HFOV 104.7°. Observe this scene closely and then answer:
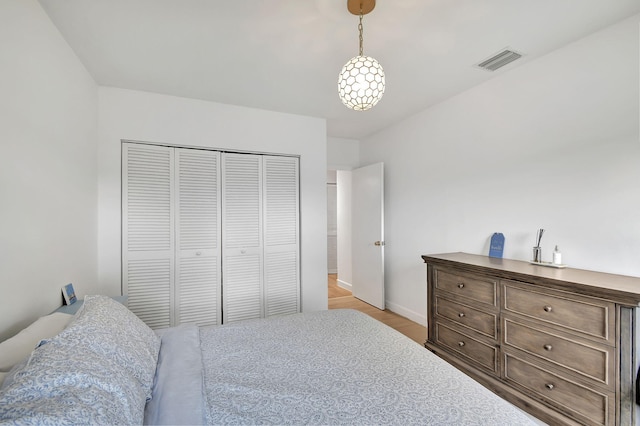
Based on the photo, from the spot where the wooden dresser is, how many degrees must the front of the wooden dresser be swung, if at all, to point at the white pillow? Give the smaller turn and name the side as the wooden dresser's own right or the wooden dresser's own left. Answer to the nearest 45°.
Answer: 0° — it already faces it

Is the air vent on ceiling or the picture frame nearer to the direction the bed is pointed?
the air vent on ceiling

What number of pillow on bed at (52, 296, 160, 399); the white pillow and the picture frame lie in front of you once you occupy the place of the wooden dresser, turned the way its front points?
3

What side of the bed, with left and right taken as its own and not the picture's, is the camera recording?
right

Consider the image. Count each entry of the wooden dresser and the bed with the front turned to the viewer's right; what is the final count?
1

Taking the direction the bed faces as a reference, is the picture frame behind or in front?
behind

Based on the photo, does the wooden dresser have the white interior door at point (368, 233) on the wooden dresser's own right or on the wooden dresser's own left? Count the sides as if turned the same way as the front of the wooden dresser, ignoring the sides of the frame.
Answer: on the wooden dresser's own right

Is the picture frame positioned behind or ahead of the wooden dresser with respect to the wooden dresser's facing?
ahead

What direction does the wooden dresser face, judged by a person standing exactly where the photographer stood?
facing the viewer and to the left of the viewer

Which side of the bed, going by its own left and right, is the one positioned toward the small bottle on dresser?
front

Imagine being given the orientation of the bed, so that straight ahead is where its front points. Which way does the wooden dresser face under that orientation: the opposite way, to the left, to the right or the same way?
the opposite way
